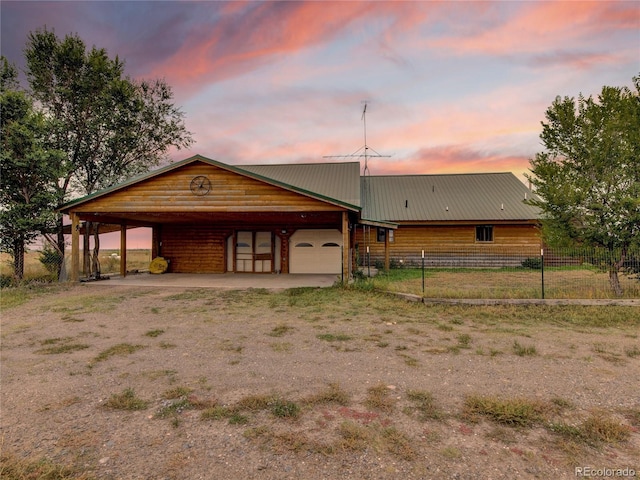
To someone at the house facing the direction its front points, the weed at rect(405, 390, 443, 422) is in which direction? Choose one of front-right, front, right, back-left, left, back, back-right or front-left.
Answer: front

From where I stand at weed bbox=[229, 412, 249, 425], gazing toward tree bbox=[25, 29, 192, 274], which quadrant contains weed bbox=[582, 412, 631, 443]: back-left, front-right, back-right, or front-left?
back-right

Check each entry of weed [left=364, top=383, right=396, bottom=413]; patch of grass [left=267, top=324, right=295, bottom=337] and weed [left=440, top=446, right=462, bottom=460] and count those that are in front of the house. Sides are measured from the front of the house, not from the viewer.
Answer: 3

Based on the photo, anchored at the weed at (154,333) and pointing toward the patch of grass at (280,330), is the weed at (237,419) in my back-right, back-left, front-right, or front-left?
front-right

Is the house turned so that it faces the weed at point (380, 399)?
yes

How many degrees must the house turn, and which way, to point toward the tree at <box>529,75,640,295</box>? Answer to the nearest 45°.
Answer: approximately 45° to its left

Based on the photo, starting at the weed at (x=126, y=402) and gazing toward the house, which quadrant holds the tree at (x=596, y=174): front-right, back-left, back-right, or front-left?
front-right

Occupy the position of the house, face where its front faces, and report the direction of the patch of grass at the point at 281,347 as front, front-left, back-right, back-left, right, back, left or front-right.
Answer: front

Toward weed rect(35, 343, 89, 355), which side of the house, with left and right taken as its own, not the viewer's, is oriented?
front

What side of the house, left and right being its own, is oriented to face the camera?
front

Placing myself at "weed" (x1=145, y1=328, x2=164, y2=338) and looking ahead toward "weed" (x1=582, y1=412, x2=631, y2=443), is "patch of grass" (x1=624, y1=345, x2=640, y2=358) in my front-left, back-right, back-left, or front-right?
front-left

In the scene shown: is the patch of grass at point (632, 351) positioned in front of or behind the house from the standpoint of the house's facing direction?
in front

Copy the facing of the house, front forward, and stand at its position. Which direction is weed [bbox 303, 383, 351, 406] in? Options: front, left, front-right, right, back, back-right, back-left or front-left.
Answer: front

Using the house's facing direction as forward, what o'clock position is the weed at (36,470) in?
The weed is roughly at 12 o'clock from the house.

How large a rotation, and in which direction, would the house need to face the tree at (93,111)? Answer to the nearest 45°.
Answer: approximately 90° to its right

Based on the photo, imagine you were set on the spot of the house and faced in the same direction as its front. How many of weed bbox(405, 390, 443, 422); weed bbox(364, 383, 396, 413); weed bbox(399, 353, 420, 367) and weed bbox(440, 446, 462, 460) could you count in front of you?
4

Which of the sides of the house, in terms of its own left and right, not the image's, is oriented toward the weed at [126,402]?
front
